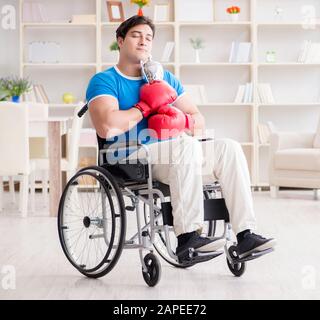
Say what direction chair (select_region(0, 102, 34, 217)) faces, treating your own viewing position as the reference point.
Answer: facing away from the viewer and to the right of the viewer

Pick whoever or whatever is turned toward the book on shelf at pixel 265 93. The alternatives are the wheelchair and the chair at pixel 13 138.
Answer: the chair

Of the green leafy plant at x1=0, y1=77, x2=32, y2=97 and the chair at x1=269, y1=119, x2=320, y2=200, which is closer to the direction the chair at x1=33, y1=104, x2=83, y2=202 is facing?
the green leafy plant

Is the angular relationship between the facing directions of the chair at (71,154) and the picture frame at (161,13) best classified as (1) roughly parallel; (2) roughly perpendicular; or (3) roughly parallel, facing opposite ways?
roughly perpendicular

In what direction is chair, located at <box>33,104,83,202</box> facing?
to the viewer's left

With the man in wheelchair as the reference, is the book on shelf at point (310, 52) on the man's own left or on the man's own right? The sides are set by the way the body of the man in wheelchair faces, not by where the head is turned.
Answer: on the man's own left

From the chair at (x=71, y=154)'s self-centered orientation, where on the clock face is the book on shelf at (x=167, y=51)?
The book on shelf is roughly at 4 o'clock from the chair.

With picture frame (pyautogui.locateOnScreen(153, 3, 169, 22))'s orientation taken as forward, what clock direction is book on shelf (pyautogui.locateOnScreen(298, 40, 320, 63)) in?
The book on shelf is roughly at 9 o'clock from the picture frame.

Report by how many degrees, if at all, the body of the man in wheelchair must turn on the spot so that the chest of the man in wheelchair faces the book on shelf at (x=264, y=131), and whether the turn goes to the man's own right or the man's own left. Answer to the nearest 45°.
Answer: approximately 135° to the man's own left

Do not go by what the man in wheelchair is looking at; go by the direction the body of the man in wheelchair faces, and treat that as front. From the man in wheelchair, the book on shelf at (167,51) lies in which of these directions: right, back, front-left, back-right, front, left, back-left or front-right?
back-left

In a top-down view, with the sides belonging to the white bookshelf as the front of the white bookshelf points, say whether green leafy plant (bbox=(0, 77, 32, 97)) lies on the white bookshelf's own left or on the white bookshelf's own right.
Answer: on the white bookshelf's own right
